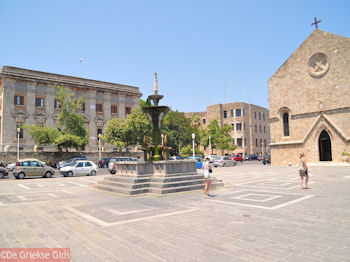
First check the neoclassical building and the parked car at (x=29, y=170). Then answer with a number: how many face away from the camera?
0

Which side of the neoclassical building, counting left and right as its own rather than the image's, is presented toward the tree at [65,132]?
front

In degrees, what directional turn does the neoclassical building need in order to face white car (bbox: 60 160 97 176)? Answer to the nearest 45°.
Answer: approximately 45° to its right
